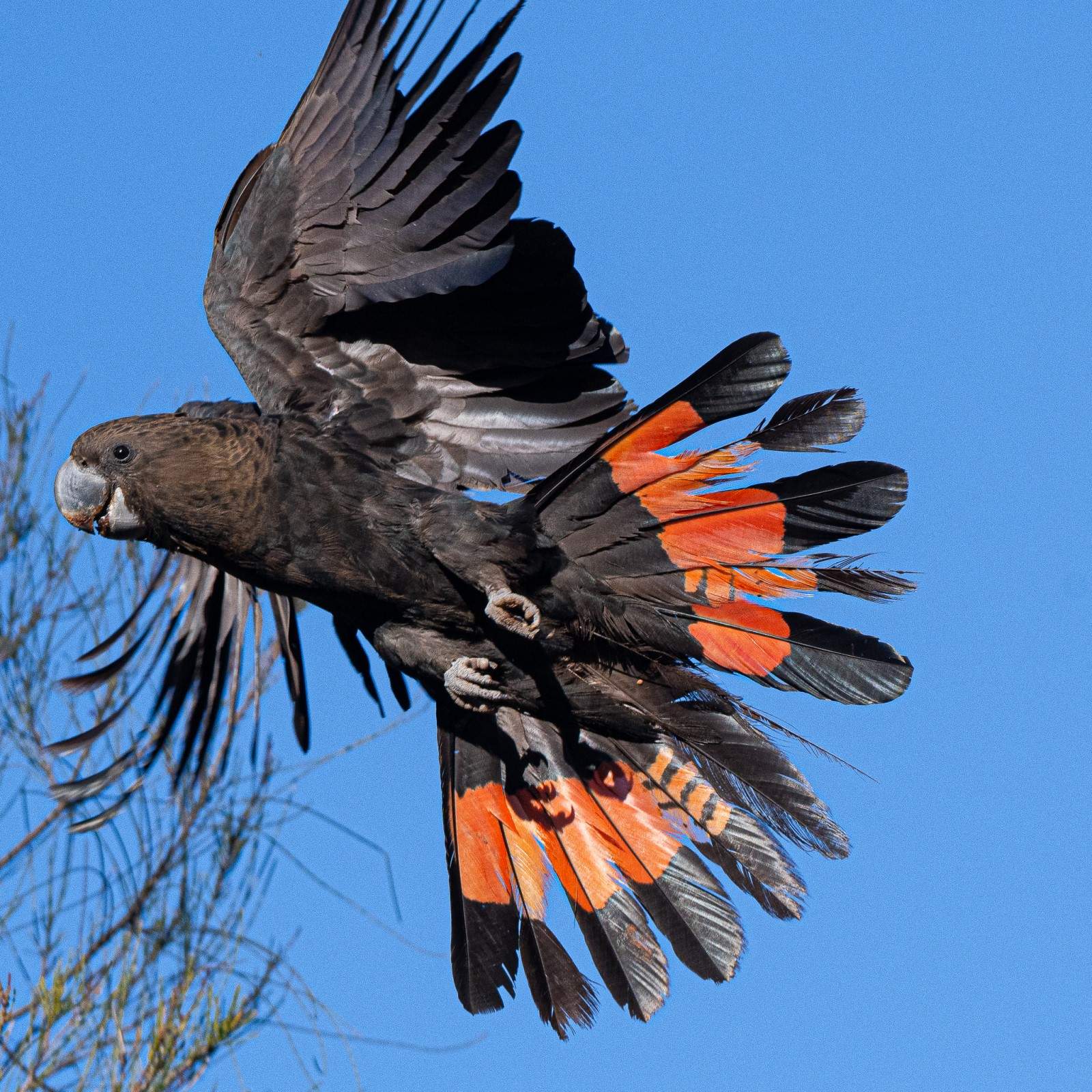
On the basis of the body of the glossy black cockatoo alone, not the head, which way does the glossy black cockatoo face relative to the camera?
to the viewer's left
